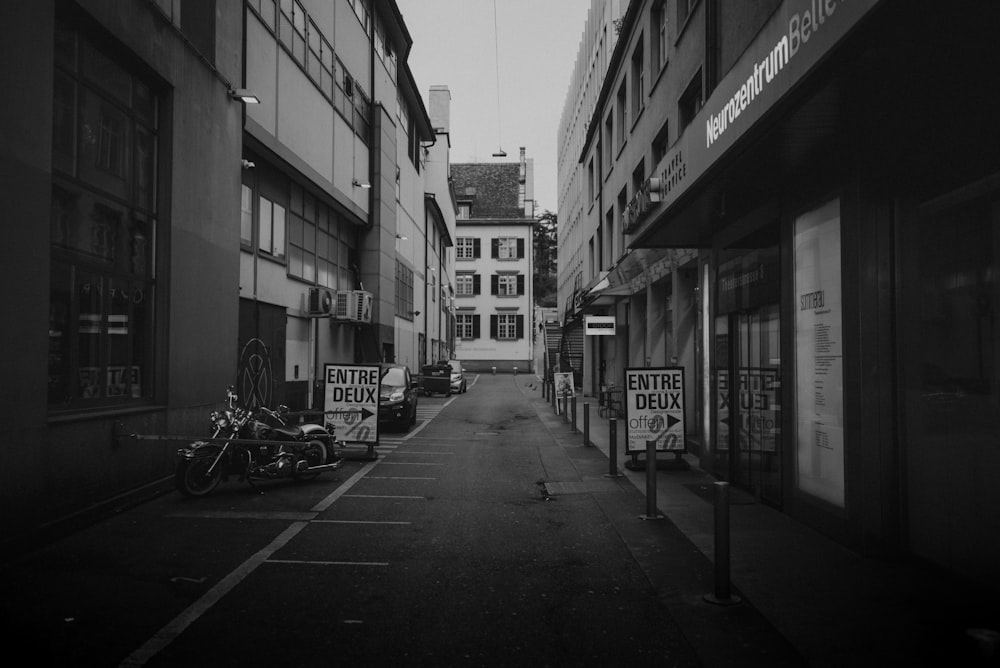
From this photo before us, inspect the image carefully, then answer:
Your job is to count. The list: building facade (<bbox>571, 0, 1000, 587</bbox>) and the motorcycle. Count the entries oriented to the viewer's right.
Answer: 0

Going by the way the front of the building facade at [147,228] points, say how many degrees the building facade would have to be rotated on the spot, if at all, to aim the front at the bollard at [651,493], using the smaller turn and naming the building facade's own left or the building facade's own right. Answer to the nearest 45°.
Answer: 0° — it already faces it

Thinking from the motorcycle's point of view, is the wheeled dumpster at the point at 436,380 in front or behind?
behind

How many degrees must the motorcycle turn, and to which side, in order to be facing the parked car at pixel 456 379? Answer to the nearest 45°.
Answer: approximately 135° to its right

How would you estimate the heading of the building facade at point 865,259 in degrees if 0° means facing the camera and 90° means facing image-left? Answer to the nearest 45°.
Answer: approximately 45°

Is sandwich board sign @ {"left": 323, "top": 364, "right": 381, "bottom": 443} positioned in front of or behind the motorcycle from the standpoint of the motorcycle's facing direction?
behind

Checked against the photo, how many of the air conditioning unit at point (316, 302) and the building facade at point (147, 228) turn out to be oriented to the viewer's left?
0

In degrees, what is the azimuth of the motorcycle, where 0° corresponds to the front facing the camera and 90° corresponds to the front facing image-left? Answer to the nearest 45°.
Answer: approximately 45°

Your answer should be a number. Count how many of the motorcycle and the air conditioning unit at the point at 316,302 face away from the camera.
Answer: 0
